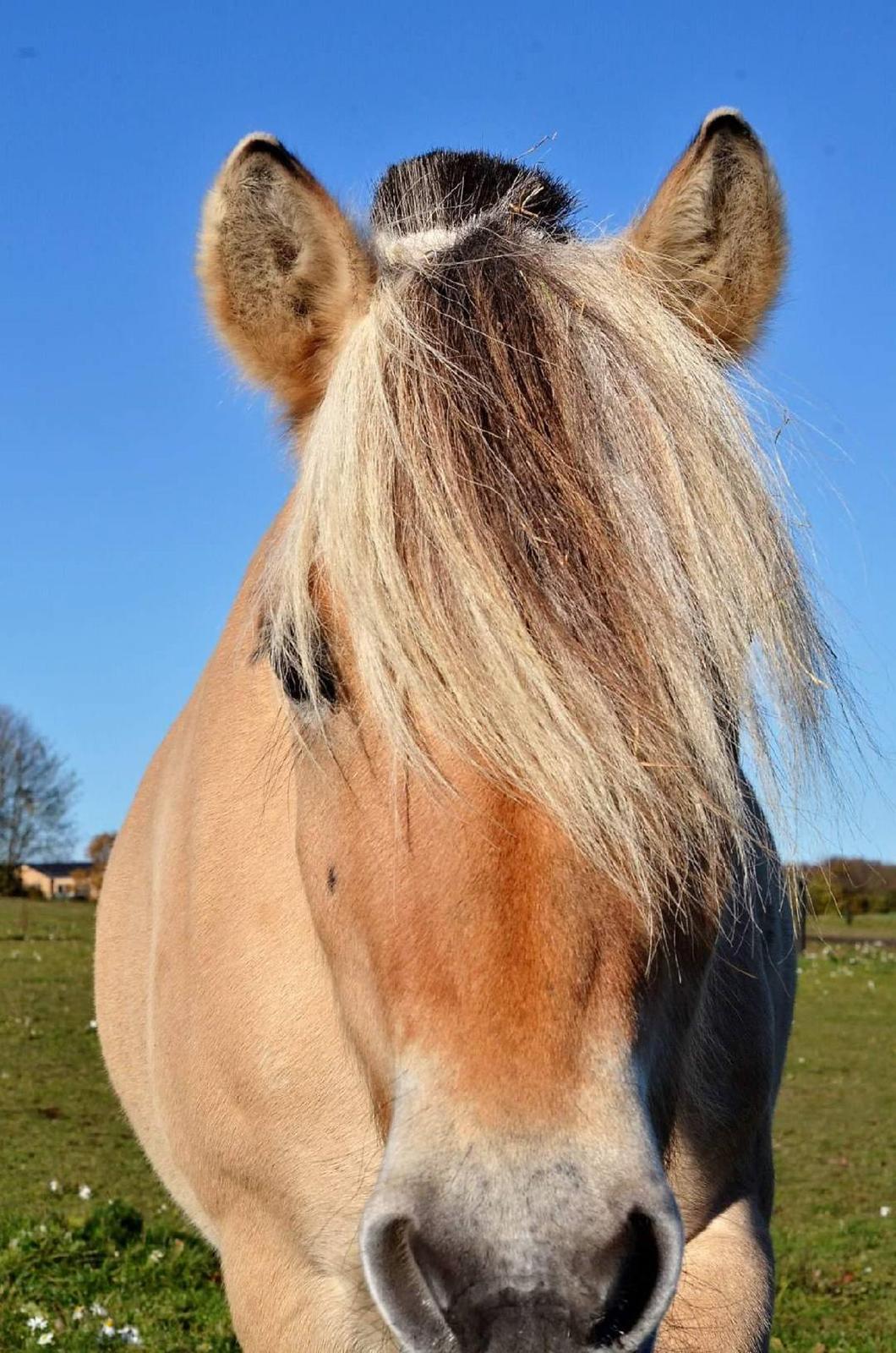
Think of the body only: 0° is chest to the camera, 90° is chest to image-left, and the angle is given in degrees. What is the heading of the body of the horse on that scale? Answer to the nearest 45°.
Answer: approximately 0°
